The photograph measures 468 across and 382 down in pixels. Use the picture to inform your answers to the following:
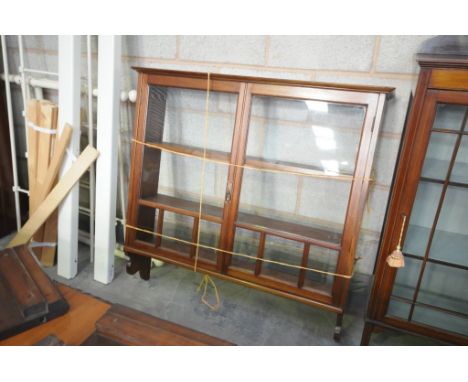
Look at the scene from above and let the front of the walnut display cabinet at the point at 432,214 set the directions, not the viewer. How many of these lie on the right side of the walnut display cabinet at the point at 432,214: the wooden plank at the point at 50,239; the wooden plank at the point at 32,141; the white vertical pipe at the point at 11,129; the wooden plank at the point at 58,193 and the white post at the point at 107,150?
5

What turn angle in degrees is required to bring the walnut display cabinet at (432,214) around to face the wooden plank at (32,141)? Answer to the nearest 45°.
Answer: approximately 90° to its right

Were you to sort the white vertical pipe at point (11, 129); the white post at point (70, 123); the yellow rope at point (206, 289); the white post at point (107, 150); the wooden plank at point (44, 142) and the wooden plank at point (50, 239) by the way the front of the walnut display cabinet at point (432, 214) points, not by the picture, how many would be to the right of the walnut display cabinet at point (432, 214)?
6

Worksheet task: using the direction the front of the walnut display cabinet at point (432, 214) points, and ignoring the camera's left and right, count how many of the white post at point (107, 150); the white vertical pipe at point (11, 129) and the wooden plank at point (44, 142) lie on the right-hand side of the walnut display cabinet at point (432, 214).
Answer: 3

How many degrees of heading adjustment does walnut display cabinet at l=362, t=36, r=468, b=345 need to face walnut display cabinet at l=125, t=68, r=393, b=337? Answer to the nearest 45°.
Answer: approximately 90° to its right

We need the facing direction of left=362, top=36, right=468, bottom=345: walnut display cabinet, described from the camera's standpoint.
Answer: facing the viewer

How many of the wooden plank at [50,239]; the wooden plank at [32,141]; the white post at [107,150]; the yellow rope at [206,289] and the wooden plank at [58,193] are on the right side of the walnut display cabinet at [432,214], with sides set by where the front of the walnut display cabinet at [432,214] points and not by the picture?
5

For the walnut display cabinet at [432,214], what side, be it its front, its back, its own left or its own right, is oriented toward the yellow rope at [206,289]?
right

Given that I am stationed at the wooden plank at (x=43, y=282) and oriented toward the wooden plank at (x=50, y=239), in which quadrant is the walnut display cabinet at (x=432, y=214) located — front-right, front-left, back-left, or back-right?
back-right

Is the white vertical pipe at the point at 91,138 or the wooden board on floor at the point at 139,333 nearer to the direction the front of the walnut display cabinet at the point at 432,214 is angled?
the wooden board on floor

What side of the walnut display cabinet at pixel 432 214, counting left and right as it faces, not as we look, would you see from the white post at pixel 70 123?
right

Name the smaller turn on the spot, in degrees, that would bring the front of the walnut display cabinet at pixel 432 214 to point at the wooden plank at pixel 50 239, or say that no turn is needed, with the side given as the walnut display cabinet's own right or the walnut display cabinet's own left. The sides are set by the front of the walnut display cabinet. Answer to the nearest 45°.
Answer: approximately 90° to the walnut display cabinet's own right

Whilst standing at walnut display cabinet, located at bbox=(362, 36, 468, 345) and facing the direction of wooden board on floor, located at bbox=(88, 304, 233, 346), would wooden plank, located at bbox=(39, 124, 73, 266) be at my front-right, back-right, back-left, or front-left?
front-right

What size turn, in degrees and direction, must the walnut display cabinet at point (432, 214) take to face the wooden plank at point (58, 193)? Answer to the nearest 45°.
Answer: approximately 90° to its right

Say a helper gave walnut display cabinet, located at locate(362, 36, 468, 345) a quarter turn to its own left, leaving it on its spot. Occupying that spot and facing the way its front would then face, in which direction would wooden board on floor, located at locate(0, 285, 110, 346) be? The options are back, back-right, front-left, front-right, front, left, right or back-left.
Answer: back-right
